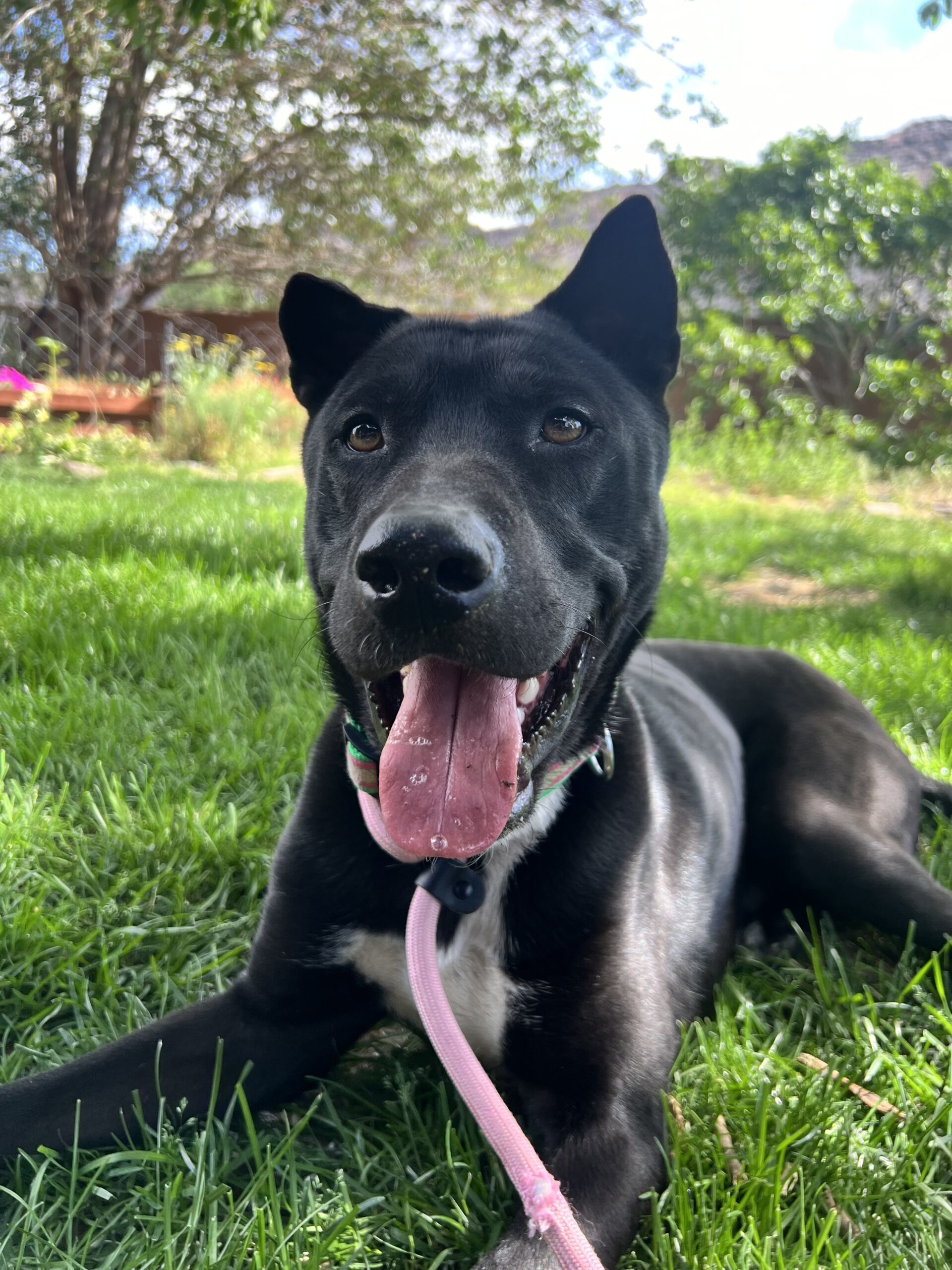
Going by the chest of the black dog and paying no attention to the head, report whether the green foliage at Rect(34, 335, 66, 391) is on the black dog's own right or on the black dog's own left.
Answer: on the black dog's own right

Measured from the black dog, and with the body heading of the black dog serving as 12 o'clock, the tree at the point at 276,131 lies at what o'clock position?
The tree is roughly at 4 o'clock from the black dog.

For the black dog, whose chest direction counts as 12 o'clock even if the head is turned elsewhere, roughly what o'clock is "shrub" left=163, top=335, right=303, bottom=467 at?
The shrub is roughly at 4 o'clock from the black dog.

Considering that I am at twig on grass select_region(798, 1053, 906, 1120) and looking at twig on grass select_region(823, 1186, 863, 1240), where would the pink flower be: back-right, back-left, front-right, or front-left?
back-right

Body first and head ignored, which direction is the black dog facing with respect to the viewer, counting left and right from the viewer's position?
facing the viewer and to the left of the viewer
